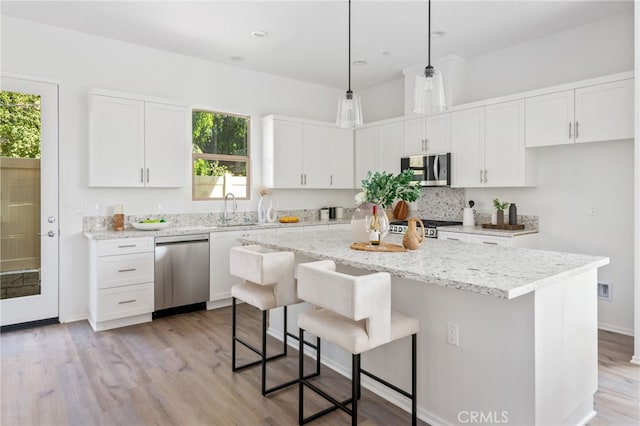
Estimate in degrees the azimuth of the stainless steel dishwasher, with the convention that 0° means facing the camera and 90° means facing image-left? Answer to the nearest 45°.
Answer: approximately 315°

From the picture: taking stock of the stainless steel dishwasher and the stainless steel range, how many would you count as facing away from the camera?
0

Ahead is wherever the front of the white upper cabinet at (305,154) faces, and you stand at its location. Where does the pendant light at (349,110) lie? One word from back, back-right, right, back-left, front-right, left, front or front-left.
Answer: front-right

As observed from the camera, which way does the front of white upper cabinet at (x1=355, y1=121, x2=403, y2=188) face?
facing the viewer and to the left of the viewer

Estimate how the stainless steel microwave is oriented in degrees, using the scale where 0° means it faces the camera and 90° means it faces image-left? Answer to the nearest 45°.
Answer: approximately 45°

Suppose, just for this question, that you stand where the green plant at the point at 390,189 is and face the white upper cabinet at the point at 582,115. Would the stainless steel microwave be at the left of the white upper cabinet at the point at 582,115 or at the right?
left

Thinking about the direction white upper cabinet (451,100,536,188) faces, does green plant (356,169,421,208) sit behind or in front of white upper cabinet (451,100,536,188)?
in front

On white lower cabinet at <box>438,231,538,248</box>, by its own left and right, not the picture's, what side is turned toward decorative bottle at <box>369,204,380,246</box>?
front

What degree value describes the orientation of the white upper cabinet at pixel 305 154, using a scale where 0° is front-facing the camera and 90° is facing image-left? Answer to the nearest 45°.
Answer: approximately 315°

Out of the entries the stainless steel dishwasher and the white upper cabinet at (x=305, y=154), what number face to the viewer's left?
0

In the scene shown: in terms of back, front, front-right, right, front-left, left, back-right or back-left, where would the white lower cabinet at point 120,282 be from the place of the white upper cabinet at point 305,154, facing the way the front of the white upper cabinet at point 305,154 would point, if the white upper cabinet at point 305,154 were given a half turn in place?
left

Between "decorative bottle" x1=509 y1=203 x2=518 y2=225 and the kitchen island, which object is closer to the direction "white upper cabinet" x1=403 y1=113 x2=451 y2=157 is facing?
the kitchen island

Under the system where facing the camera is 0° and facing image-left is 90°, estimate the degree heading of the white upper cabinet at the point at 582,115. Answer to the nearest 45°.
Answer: approximately 45°
